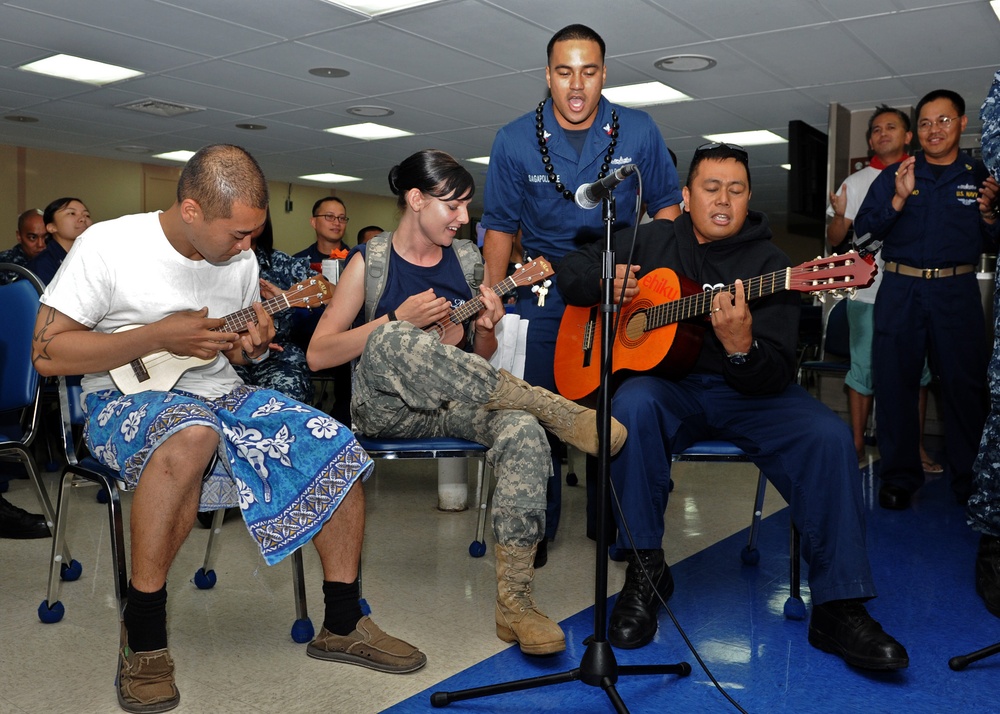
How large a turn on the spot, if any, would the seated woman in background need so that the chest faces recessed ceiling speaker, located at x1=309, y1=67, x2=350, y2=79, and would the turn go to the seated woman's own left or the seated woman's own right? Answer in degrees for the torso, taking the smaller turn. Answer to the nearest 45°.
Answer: approximately 90° to the seated woman's own left

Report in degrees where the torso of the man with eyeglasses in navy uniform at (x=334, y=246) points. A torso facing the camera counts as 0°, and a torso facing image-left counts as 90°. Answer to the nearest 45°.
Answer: approximately 315°

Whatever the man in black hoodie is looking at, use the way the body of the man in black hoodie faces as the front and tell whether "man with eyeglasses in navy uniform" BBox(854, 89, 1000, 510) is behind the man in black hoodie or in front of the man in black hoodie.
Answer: behind

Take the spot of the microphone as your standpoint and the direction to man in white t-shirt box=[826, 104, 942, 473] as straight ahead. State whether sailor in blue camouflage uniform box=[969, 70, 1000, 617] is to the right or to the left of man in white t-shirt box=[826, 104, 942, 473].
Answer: right

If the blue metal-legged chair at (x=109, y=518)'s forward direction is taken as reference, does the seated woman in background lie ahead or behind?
behind

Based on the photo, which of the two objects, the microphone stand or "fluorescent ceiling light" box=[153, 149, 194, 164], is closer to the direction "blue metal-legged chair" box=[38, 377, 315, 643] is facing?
the microphone stand

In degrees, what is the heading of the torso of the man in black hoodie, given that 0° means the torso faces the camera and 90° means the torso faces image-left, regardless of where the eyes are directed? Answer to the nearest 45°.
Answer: approximately 0°
